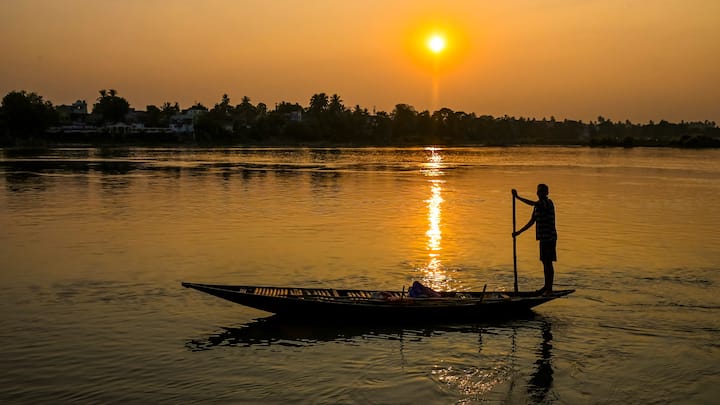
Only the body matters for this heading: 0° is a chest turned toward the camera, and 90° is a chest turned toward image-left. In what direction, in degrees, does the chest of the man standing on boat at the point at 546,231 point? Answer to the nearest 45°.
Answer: approximately 90°

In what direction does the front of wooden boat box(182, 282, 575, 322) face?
to the viewer's left

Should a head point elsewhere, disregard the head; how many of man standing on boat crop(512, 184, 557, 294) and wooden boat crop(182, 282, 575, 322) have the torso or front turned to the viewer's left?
2
